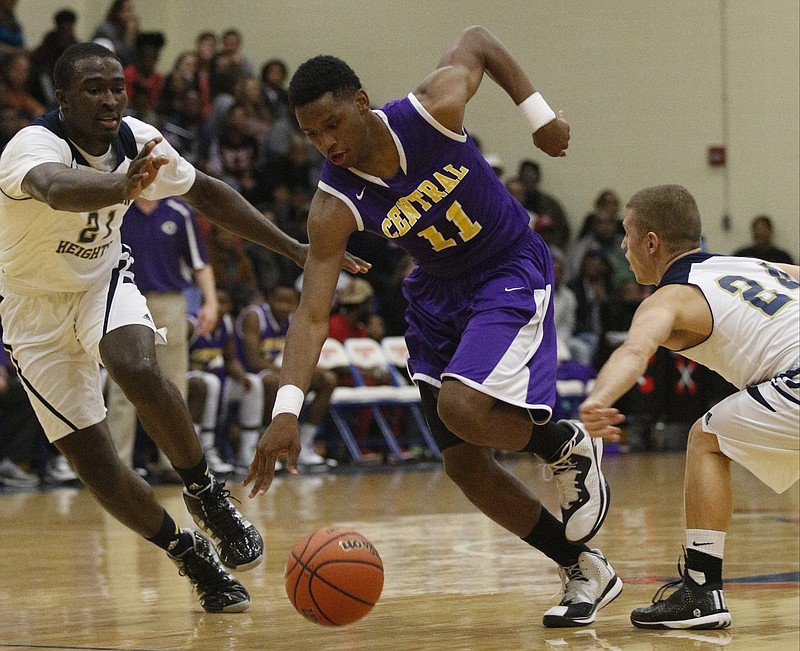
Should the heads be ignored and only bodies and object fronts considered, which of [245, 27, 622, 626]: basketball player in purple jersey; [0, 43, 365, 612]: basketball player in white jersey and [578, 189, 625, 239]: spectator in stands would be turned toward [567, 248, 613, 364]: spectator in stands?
[578, 189, 625, 239]: spectator in stands

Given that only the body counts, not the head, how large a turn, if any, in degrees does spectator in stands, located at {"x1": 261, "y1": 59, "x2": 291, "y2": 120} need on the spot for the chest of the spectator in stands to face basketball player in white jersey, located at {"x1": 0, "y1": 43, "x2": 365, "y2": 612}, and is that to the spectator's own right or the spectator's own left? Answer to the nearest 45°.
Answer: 0° — they already face them

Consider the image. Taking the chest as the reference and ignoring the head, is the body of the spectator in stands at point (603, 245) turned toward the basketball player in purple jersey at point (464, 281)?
yes

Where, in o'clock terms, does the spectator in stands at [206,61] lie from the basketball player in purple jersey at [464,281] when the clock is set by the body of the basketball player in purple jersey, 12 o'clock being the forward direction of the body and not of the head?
The spectator in stands is roughly at 4 o'clock from the basketball player in purple jersey.

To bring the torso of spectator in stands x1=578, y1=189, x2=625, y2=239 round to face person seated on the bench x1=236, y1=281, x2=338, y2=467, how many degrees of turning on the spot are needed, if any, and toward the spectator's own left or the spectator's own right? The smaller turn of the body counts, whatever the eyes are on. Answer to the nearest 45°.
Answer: approximately 45° to the spectator's own right

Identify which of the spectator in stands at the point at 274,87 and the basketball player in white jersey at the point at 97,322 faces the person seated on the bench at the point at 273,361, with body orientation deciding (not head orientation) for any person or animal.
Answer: the spectator in stands at the point at 274,87
